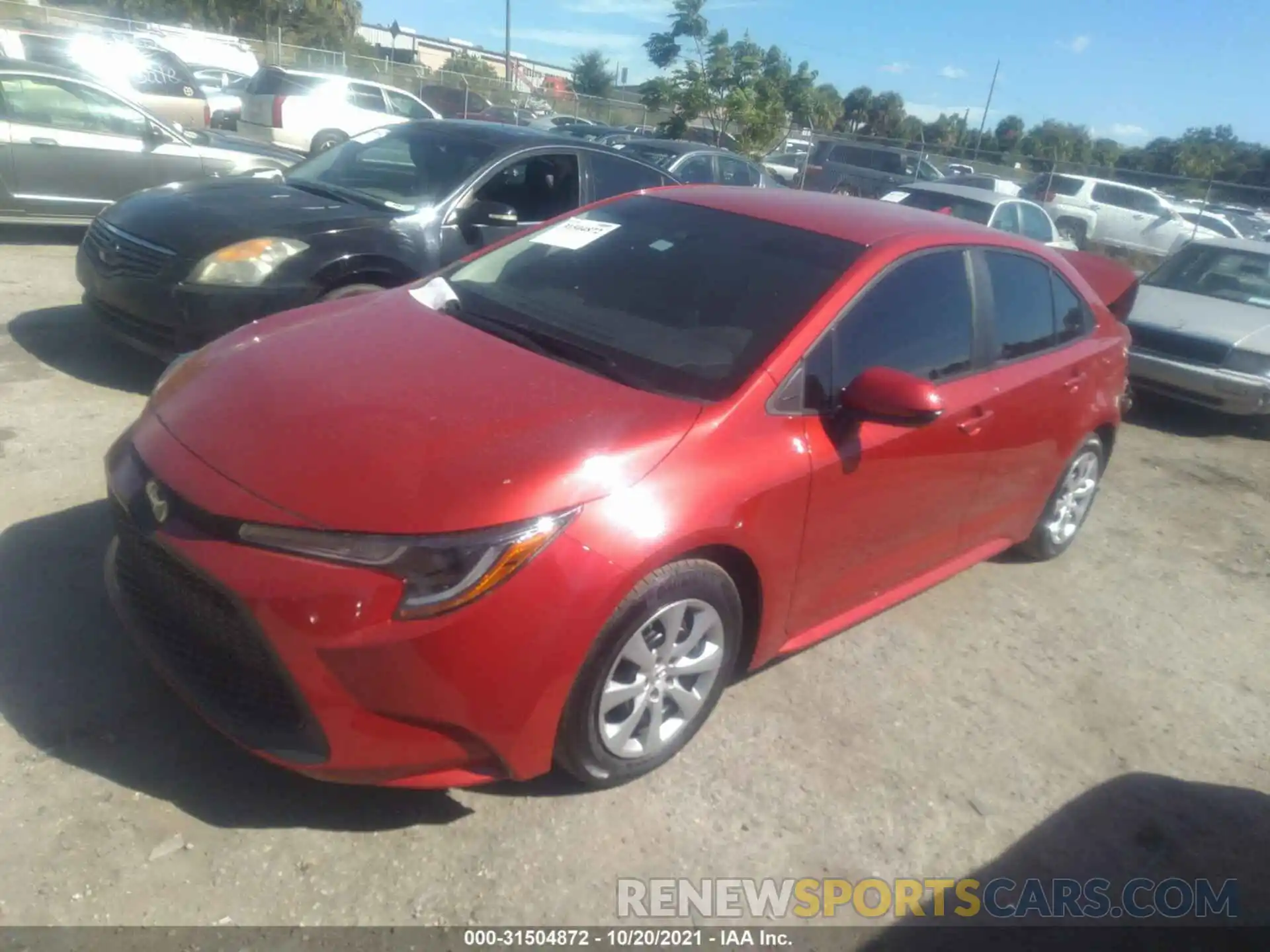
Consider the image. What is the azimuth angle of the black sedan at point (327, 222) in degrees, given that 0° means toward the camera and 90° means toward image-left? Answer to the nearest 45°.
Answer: approximately 45°

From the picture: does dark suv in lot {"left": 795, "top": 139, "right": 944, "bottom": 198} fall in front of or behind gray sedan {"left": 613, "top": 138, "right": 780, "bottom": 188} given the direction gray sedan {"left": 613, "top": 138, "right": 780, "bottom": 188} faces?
behind

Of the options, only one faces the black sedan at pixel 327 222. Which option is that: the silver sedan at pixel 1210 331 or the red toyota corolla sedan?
the silver sedan

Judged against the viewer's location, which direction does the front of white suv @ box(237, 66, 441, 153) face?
facing away from the viewer and to the right of the viewer

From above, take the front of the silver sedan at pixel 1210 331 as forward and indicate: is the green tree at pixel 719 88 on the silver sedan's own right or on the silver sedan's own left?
on the silver sedan's own right

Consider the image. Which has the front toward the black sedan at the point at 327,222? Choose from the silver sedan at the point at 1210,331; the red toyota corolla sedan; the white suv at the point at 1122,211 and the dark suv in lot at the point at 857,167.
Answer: the silver sedan

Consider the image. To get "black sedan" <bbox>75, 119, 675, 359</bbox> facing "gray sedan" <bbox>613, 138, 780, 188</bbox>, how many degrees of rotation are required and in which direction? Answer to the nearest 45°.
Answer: approximately 180°

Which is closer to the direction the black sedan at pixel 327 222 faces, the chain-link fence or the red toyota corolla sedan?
the red toyota corolla sedan

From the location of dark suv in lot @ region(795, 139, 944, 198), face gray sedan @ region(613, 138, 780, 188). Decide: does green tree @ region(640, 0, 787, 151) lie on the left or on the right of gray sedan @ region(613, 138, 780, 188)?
right

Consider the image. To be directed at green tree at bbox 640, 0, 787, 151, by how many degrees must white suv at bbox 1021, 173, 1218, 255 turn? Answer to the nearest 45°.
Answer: approximately 180°
